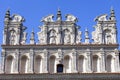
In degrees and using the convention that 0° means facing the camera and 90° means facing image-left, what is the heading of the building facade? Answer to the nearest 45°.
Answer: approximately 0°
